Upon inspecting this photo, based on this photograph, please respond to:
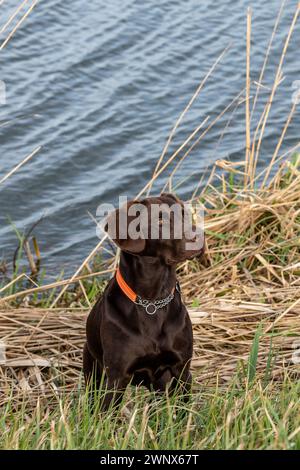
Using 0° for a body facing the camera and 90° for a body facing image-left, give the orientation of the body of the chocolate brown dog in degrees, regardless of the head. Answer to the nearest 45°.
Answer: approximately 315°
